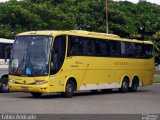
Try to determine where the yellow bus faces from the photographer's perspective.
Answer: facing the viewer and to the left of the viewer

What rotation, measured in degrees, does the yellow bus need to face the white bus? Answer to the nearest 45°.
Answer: approximately 90° to its right
